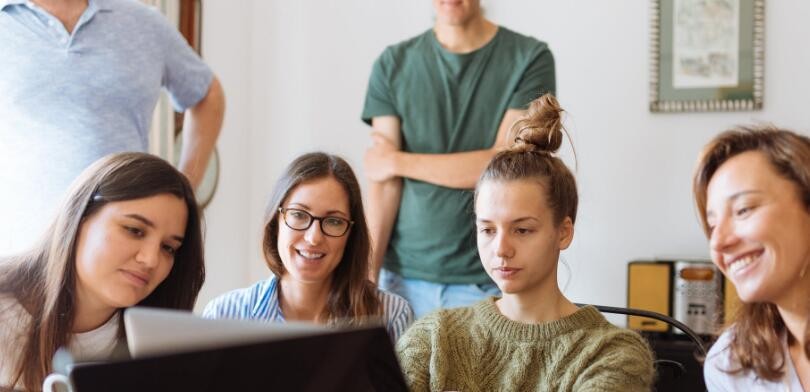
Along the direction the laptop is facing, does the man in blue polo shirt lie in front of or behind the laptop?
in front

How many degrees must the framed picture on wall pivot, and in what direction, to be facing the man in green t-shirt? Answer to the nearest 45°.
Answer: approximately 45° to its right

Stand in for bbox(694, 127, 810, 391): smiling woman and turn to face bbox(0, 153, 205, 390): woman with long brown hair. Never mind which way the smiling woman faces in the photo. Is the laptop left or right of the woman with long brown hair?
left

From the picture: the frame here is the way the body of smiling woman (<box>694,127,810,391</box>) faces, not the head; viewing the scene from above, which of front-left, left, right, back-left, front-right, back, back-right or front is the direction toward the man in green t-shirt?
right

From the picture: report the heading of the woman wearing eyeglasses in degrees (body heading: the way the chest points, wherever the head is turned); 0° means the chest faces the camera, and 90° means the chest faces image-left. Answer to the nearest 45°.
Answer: approximately 0°

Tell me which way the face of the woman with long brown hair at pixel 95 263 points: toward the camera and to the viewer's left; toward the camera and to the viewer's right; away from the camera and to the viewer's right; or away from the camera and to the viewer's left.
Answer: toward the camera and to the viewer's right

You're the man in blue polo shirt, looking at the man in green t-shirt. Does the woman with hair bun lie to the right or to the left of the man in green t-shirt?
right

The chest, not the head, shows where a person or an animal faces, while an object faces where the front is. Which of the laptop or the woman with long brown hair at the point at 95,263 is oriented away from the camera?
the laptop

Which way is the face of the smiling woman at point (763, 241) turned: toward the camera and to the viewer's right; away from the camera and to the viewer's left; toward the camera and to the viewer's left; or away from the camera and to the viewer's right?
toward the camera and to the viewer's left

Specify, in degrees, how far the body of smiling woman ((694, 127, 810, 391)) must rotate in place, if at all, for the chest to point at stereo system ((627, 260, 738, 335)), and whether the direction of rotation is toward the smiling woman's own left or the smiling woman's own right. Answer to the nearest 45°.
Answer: approximately 135° to the smiling woman's own right
